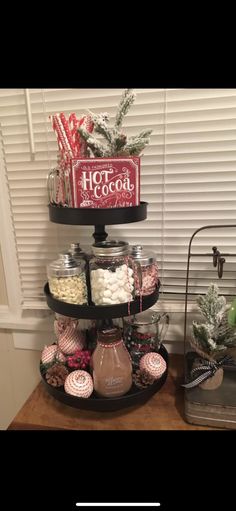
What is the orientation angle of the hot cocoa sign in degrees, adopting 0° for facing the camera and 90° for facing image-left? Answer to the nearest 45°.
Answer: approximately 0°

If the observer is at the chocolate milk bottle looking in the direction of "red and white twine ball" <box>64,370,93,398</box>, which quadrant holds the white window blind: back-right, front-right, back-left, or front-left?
back-right
